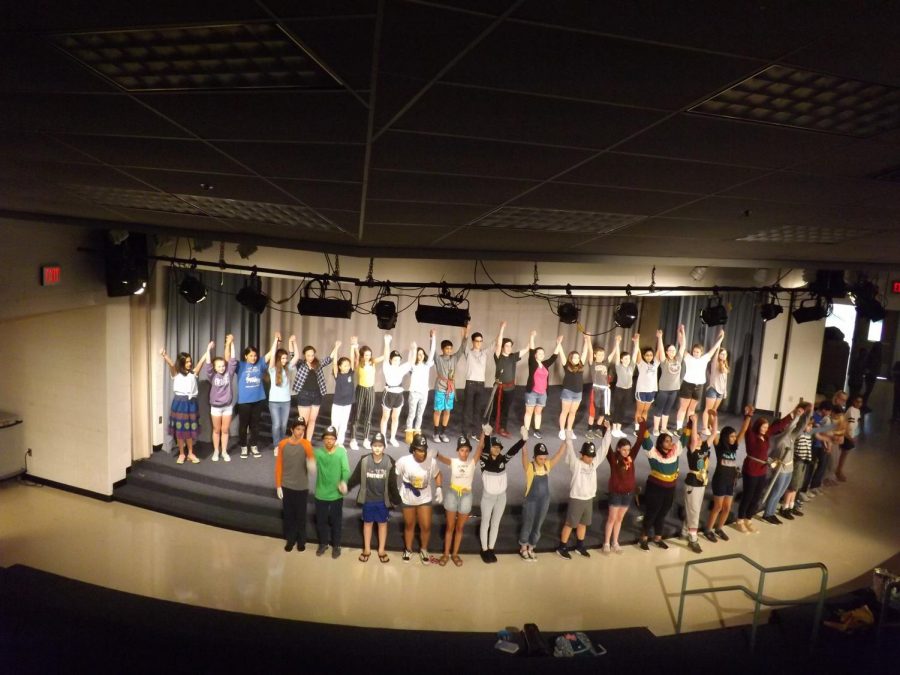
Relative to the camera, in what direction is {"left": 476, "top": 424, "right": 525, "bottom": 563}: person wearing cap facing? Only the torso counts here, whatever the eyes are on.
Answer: toward the camera

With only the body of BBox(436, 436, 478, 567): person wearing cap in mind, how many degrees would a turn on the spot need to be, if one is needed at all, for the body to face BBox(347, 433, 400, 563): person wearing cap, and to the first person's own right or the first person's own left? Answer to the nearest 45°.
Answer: approximately 90° to the first person's own right

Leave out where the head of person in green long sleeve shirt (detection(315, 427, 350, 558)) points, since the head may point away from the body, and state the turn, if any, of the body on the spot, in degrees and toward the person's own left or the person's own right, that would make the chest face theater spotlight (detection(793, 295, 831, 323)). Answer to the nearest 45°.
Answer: approximately 90° to the person's own left

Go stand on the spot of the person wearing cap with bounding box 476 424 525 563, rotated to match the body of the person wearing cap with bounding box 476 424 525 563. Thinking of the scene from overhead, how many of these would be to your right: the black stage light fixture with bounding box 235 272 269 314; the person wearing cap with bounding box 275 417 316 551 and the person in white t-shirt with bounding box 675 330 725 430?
2

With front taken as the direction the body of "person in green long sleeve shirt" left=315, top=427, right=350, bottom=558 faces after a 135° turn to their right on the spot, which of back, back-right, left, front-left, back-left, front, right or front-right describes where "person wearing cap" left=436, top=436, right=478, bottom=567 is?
back-right

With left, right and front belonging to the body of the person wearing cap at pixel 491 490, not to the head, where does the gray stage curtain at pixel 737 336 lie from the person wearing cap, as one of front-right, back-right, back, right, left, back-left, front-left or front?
back-left

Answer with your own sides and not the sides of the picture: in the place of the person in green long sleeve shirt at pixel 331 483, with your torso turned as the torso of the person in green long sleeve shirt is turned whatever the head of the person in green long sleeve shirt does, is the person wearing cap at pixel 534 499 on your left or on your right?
on your left

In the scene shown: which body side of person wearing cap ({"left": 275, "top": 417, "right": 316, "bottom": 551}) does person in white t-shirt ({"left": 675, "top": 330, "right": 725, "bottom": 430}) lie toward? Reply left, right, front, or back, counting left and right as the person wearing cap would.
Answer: left

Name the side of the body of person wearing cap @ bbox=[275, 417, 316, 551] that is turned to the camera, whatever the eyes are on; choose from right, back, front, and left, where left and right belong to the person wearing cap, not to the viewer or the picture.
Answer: front
